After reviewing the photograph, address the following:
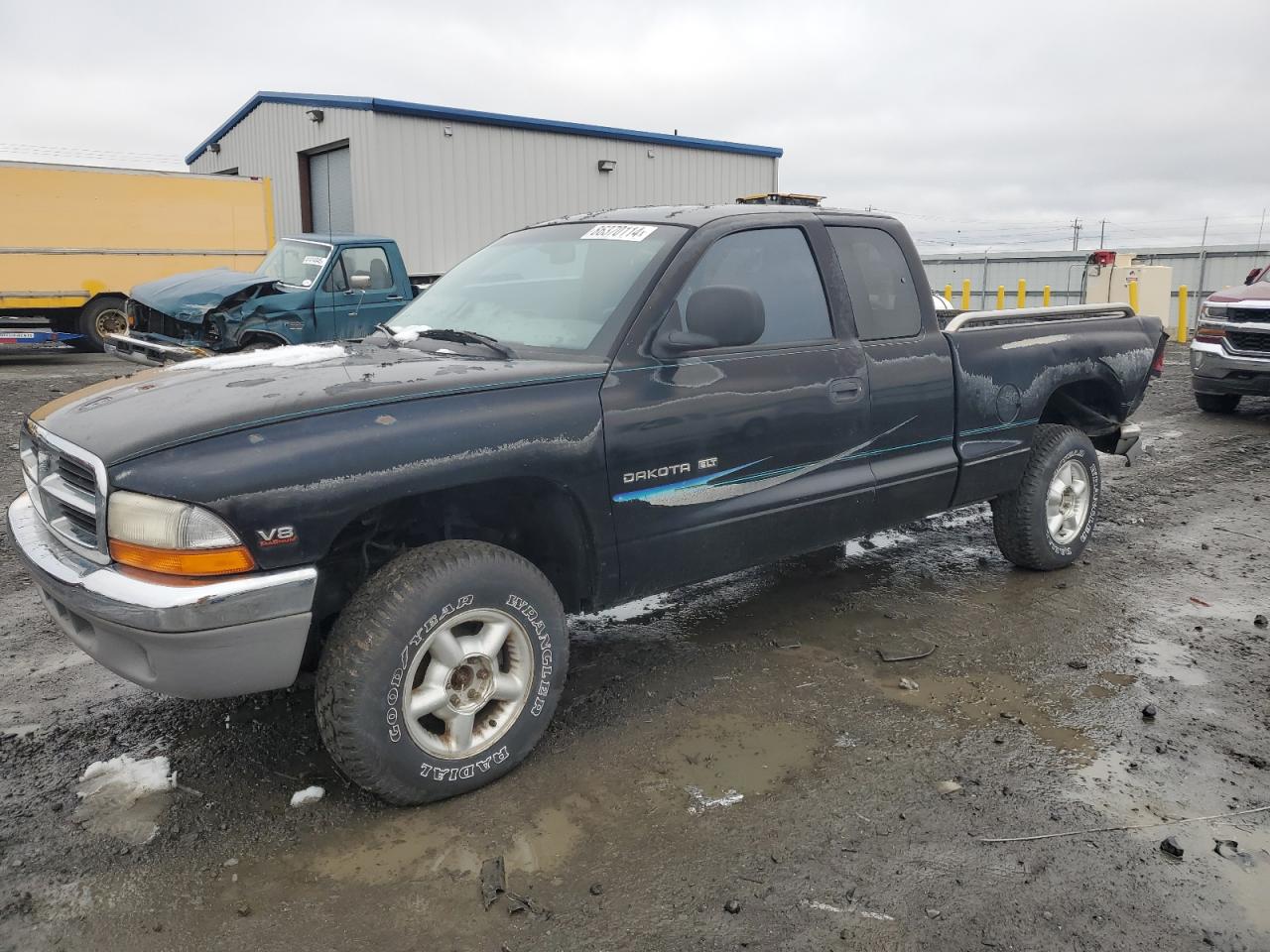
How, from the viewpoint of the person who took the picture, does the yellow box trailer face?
facing to the left of the viewer

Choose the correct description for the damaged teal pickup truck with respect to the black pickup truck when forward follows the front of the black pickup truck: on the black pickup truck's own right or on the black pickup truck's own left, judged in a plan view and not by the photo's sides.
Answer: on the black pickup truck's own right

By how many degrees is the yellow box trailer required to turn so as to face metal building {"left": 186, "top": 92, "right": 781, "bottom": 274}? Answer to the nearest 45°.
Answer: approximately 135° to its right

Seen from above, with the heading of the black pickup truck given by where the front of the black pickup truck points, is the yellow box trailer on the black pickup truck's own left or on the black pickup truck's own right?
on the black pickup truck's own right

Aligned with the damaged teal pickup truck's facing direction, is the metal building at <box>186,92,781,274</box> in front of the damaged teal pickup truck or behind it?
behind

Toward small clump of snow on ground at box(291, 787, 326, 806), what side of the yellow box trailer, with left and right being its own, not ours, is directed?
left

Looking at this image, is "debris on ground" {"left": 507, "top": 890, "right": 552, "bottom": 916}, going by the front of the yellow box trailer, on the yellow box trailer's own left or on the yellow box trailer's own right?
on the yellow box trailer's own left

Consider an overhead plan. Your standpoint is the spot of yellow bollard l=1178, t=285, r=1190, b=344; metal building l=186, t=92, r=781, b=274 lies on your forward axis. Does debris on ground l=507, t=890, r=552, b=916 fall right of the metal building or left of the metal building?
left

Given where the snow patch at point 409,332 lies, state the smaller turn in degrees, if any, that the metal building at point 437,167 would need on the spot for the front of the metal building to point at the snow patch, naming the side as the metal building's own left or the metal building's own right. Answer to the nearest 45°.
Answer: approximately 45° to the metal building's own left

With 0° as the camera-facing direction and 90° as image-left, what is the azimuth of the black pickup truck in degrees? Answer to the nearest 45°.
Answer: approximately 45°
